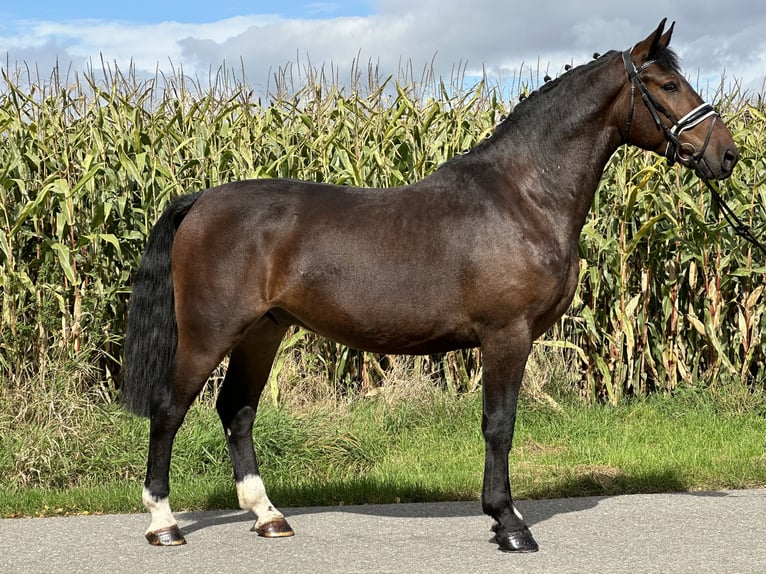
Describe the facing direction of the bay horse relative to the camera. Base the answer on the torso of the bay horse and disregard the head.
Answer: to the viewer's right
